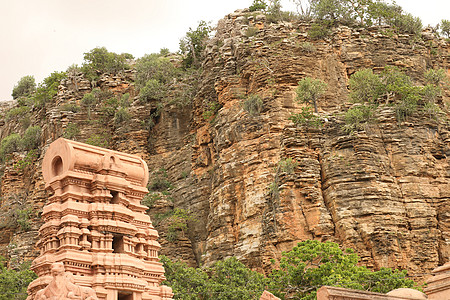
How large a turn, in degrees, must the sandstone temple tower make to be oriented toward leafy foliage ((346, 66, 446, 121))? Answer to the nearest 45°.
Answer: approximately 90° to its left

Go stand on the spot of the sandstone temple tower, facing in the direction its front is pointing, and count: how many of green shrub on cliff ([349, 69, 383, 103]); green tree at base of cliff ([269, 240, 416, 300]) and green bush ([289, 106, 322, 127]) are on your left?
3

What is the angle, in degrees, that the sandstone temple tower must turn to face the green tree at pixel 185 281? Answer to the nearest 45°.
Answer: approximately 135° to its left

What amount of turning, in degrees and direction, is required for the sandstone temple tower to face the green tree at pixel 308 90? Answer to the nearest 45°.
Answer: approximately 90° to its left

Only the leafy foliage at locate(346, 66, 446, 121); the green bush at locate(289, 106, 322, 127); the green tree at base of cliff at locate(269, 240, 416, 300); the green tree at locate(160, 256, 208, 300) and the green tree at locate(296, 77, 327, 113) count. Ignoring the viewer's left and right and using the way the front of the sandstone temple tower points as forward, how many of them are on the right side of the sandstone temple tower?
0

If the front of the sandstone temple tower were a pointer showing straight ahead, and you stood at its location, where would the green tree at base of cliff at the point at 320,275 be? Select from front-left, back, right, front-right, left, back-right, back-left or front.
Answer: left

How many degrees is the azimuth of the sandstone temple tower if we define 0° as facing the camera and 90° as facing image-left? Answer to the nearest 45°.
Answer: approximately 315°

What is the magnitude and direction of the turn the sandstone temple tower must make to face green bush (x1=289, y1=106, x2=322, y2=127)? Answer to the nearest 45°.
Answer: approximately 90° to its left

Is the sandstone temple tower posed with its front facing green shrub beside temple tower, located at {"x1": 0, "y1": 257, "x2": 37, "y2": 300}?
no

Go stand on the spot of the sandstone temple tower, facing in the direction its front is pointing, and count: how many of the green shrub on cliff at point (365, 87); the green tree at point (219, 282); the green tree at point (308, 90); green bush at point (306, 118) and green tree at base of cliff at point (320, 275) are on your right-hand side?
0

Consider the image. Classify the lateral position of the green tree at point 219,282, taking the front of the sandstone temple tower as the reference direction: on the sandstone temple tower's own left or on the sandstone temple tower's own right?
on the sandstone temple tower's own left

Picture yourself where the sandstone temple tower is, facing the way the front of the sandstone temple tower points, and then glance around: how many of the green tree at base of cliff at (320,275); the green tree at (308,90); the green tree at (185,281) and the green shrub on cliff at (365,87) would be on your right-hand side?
0
